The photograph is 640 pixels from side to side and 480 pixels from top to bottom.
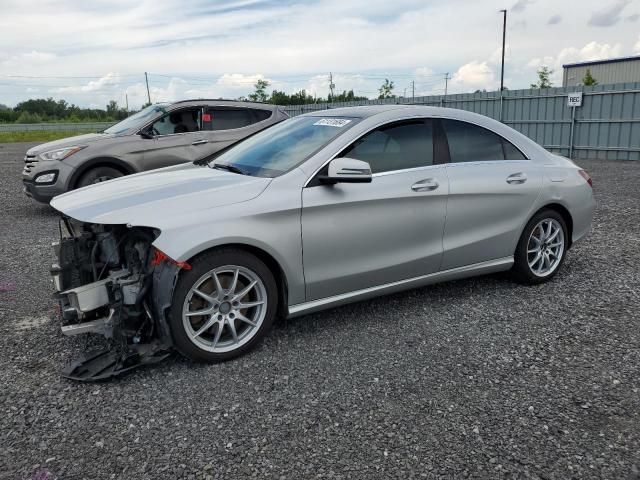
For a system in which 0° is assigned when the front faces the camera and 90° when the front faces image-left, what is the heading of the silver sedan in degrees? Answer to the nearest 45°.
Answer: approximately 45°

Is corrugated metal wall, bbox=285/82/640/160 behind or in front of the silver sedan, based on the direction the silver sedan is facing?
behind

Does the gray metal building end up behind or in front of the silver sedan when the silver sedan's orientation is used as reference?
behind
